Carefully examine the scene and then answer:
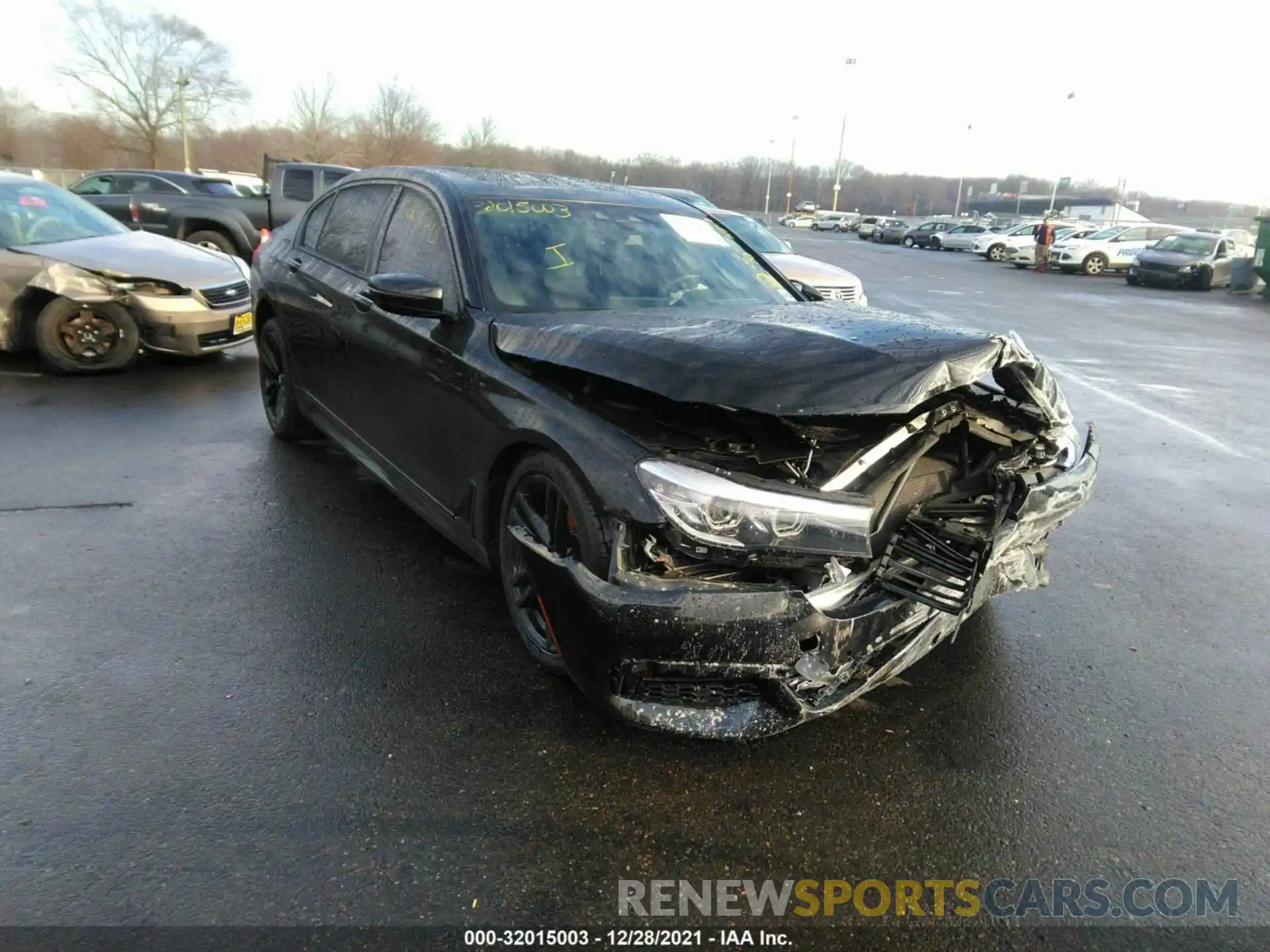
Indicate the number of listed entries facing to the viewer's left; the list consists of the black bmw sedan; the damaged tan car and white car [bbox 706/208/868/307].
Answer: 0

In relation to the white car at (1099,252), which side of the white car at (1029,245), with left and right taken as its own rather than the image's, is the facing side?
left

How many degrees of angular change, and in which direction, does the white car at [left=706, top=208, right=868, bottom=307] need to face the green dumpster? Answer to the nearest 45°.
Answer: approximately 90° to its left

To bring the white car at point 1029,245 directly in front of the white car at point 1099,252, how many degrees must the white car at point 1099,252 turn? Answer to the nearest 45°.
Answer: approximately 90° to its right

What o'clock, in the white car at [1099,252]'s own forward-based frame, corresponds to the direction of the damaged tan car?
The damaged tan car is roughly at 11 o'clock from the white car.

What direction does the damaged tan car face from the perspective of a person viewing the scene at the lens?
facing the viewer and to the right of the viewer

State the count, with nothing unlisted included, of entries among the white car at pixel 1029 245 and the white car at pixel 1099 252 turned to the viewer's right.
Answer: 0

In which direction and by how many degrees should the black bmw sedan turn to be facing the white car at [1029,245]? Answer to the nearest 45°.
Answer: approximately 135° to its left

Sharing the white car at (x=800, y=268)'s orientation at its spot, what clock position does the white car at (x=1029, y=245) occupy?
the white car at (x=1029, y=245) is roughly at 8 o'clock from the white car at (x=800, y=268).

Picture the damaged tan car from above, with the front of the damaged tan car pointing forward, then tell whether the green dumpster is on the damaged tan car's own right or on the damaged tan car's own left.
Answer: on the damaged tan car's own left

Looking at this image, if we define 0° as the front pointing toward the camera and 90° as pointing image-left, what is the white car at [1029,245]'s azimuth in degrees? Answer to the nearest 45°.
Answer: approximately 45°

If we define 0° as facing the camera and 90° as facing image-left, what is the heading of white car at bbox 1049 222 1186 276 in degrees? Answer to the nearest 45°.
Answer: approximately 45°

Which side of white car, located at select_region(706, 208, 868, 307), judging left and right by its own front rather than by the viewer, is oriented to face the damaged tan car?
right

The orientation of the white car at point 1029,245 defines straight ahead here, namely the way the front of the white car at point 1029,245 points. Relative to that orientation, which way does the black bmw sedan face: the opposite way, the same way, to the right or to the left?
to the left
